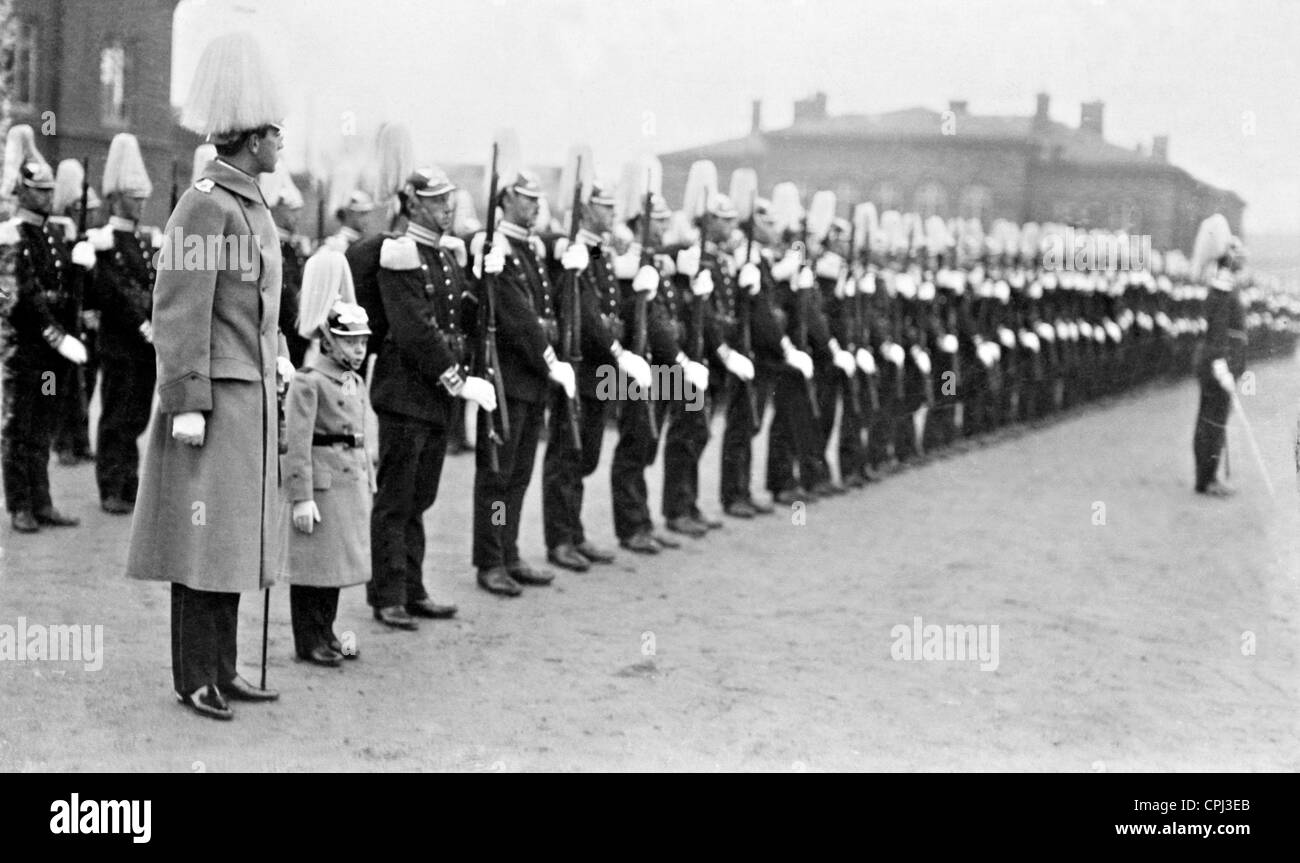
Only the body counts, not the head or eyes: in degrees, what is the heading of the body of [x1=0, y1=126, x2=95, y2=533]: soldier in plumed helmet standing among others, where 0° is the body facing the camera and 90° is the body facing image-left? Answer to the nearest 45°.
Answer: approximately 315°

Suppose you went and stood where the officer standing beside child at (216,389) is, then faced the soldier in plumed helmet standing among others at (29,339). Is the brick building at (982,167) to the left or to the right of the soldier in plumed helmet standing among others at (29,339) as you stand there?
right

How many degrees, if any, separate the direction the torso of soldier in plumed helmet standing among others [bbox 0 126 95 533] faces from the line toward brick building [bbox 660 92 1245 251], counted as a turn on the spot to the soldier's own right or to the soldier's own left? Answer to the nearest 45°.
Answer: approximately 90° to the soldier's own left

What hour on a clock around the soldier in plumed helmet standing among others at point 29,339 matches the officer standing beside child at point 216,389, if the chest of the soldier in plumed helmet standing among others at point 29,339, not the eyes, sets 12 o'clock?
the officer standing beside child at point 216,389 is roughly at 1 o'clock from the soldier in plumed helmet standing among others at point 29,339.

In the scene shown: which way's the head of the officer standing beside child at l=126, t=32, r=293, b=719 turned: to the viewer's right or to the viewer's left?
to the viewer's right

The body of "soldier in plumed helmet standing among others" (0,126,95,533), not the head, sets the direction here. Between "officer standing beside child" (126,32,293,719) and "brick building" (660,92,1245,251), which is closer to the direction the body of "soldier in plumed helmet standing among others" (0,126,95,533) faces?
the officer standing beside child
